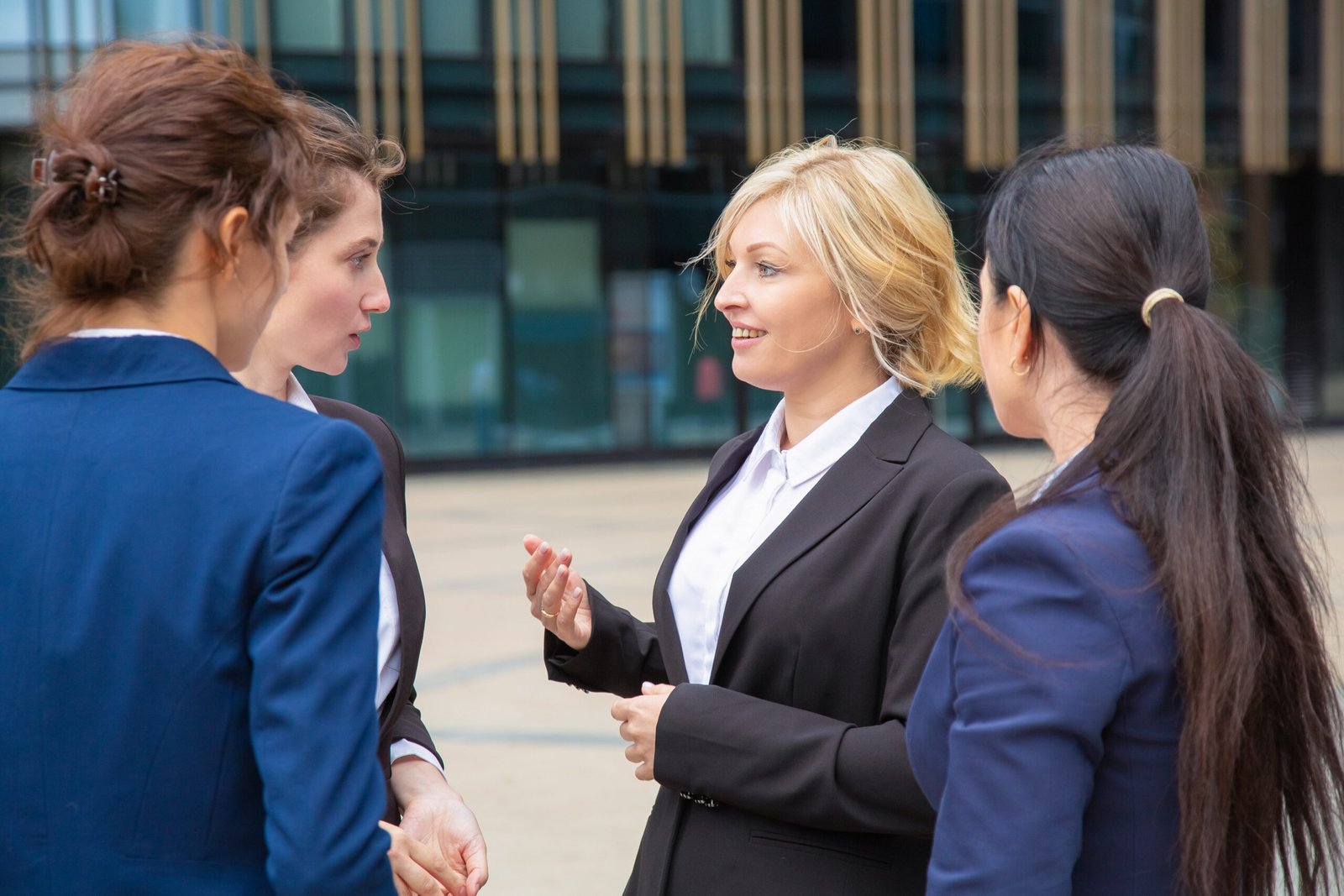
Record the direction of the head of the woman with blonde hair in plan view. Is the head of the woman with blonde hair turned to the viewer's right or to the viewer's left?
to the viewer's left

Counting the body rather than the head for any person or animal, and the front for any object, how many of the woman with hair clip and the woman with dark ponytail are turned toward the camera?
0

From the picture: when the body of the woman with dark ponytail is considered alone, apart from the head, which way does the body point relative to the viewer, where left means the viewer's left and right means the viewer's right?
facing away from the viewer and to the left of the viewer

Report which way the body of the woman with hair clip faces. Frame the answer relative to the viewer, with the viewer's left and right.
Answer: facing away from the viewer and to the right of the viewer

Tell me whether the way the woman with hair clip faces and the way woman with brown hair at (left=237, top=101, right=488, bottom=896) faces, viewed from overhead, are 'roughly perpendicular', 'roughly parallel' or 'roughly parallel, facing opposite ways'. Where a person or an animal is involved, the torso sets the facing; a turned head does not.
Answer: roughly perpendicular

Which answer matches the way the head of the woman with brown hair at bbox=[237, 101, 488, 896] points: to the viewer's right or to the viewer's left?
to the viewer's right

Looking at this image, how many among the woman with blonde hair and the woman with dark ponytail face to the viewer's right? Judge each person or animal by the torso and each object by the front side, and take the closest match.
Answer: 0

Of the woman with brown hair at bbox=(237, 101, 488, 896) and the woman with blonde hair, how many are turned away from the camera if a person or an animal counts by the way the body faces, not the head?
0

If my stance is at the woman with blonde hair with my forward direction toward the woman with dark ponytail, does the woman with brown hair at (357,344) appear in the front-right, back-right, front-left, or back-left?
back-right

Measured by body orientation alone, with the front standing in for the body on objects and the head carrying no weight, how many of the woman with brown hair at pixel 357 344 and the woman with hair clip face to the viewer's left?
0
